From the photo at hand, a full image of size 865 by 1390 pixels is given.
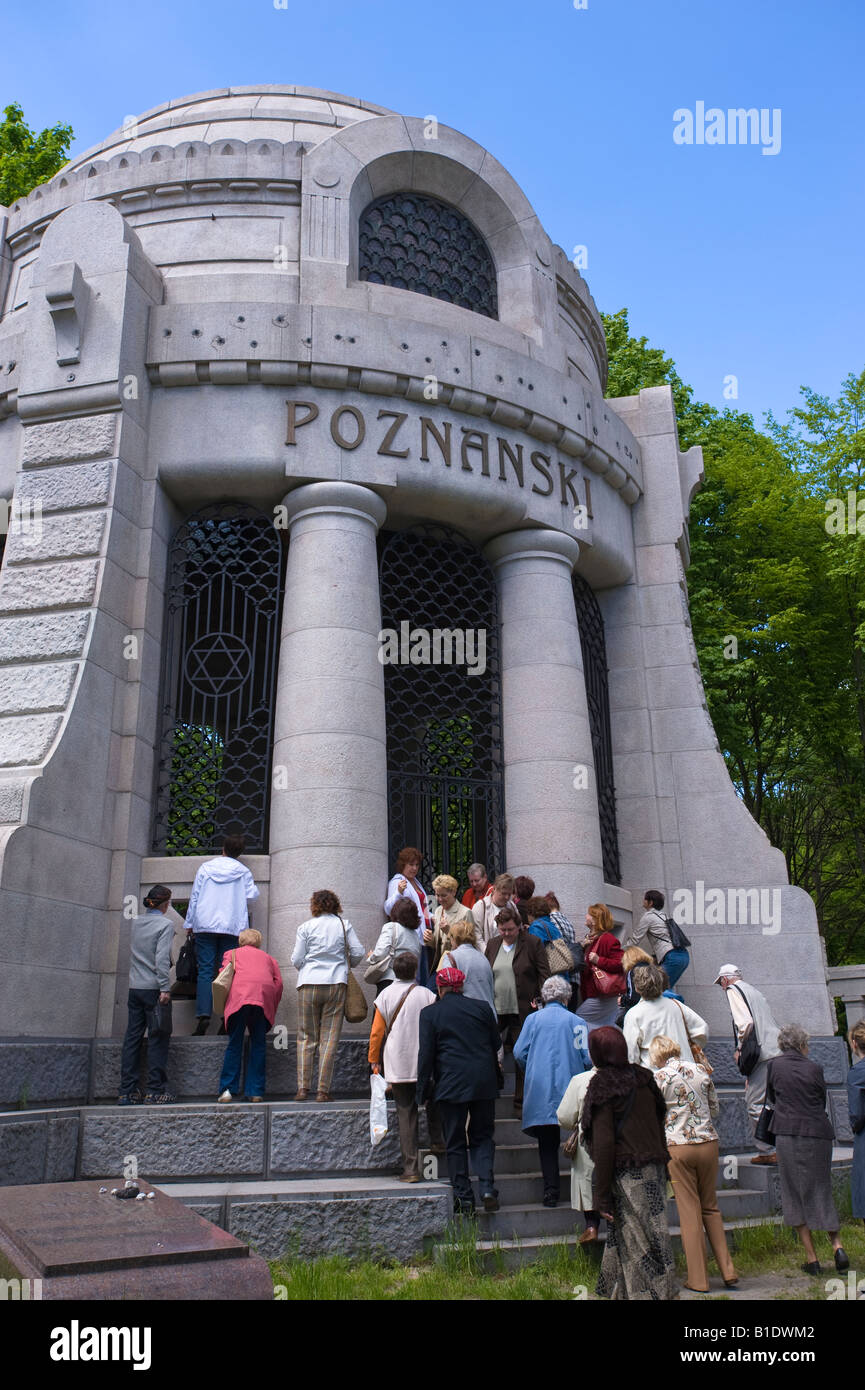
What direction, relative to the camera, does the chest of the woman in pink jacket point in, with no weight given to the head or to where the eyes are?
away from the camera

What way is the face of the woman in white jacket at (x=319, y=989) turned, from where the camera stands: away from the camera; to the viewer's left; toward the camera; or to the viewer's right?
away from the camera

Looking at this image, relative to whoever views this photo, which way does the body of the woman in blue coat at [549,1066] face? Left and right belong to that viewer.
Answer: facing away from the viewer

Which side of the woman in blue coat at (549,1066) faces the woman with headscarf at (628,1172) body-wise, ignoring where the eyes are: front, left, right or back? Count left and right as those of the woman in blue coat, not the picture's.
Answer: back

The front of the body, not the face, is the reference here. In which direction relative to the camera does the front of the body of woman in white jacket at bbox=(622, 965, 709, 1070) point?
away from the camera

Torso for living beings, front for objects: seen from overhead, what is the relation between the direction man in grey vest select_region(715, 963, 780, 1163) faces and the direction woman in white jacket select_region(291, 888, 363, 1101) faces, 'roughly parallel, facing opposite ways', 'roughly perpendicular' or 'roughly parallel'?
roughly perpendicular

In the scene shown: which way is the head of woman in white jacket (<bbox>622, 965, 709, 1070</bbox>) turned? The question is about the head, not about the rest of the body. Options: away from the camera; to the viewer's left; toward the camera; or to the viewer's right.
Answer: away from the camera

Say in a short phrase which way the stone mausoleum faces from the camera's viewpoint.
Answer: facing the viewer and to the right of the viewer

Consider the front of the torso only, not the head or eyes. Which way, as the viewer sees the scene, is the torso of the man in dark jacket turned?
away from the camera

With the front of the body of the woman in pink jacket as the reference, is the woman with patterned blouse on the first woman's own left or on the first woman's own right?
on the first woman's own right

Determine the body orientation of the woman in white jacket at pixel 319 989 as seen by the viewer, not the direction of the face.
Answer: away from the camera

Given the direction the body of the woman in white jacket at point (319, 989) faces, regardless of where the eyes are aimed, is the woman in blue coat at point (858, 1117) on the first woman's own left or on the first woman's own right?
on the first woman's own right
